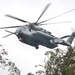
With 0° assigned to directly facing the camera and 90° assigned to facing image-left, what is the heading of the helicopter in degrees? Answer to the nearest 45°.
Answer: approximately 45°
